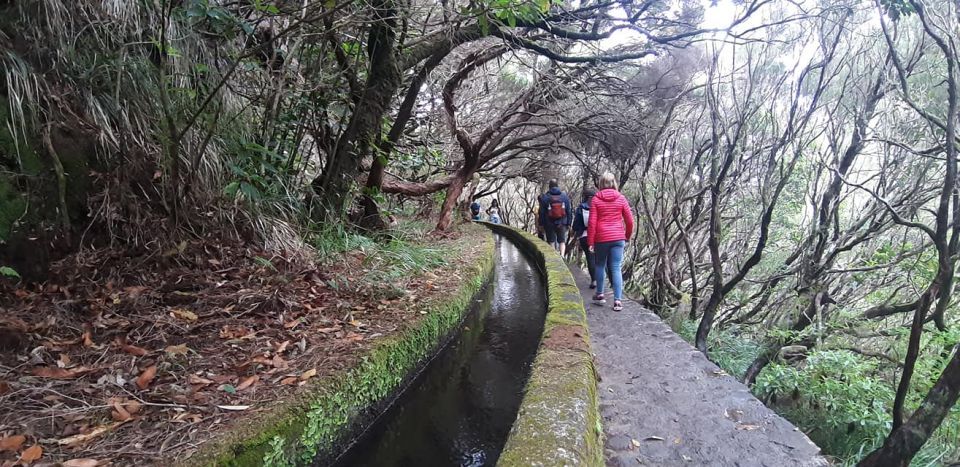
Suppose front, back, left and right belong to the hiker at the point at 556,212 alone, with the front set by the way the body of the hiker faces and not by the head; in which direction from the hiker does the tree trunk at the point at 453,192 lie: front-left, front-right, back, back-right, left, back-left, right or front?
left

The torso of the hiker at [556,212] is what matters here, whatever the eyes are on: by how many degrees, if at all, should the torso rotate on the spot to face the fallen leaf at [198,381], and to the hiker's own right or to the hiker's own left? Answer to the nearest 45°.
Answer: approximately 180°

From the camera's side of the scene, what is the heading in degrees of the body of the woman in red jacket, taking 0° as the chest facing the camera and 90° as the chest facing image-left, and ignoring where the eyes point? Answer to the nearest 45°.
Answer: approximately 180°

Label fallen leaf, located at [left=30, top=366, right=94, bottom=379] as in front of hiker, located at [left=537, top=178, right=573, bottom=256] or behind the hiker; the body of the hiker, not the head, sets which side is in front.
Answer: behind

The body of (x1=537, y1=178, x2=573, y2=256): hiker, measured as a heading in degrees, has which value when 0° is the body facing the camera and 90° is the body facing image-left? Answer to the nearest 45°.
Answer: approximately 180°

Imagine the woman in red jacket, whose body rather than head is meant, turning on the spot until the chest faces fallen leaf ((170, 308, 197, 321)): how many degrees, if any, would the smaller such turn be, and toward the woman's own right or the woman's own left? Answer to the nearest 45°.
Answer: approximately 135° to the woman's own left

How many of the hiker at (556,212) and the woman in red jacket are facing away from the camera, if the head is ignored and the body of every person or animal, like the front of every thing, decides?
2

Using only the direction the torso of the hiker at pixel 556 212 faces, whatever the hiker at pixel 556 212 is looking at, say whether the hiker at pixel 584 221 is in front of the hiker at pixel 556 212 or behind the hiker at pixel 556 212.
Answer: behind

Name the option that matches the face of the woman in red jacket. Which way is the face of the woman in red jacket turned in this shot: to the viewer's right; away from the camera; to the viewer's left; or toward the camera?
away from the camera

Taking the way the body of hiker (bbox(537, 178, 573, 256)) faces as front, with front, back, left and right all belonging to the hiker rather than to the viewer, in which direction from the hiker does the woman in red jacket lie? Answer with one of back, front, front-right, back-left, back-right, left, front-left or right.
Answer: back

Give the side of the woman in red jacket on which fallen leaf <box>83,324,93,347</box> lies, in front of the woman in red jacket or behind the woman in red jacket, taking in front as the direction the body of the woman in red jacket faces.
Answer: behind

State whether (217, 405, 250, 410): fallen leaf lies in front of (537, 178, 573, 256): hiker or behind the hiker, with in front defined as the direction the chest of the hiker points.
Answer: behind

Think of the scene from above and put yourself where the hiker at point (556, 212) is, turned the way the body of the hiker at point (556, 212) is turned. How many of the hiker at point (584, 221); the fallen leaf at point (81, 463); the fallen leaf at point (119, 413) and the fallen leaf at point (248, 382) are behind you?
4
